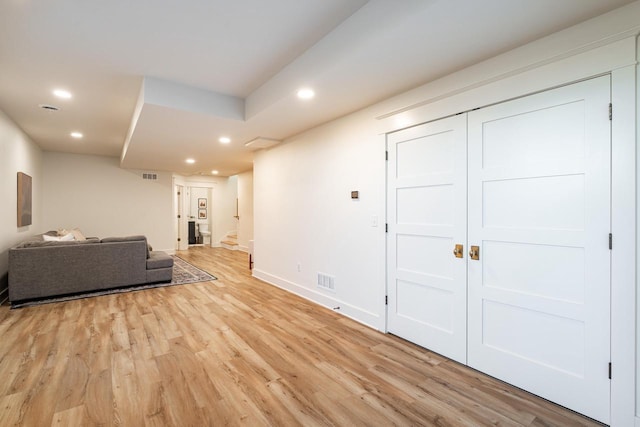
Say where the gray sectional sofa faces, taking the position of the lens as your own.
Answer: facing away from the viewer

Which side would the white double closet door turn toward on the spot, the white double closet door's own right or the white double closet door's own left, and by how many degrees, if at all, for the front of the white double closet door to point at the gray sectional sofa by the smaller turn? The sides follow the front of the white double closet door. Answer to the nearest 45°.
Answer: approximately 45° to the white double closet door's own right

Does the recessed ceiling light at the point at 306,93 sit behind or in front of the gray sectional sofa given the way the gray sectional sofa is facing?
behind

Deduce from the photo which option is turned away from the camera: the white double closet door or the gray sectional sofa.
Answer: the gray sectional sofa

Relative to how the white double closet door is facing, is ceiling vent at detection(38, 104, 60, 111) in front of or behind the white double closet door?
in front

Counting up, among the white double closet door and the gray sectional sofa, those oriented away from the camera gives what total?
1

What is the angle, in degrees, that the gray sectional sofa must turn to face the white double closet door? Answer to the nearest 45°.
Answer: approximately 135° to its right
